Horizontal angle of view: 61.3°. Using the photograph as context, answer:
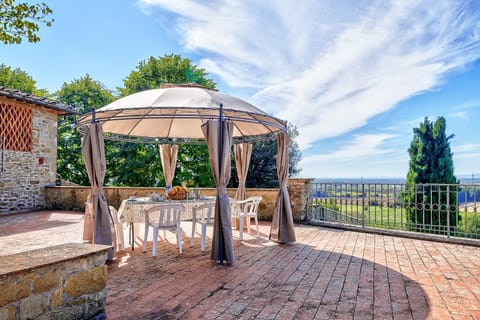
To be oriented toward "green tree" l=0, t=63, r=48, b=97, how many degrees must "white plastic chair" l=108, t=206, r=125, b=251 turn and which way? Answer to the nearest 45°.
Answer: approximately 90° to its left

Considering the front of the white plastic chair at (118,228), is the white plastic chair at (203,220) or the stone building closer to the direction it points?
the white plastic chair

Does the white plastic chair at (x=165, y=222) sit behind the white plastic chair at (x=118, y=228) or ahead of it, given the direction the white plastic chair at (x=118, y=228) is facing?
ahead

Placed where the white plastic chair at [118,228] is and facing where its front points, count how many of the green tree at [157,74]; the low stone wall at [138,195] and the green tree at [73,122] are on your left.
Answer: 3

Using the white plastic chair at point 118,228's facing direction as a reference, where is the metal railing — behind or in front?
in front

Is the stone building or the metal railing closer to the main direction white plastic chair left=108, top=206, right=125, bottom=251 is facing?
the metal railing

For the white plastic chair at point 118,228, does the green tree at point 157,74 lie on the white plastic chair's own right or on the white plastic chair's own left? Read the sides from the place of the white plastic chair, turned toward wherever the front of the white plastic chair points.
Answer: on the white plastic chair's own left

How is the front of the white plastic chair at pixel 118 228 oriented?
to the viewer's right

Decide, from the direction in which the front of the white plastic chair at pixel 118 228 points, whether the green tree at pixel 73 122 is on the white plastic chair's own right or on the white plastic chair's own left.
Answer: on the white plastic chair's own left

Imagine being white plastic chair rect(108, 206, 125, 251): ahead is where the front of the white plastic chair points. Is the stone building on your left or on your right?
on your left

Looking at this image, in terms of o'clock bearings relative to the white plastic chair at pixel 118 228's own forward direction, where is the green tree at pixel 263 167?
The green tree is roughly at 10 o'clock from the white plastic chair.
